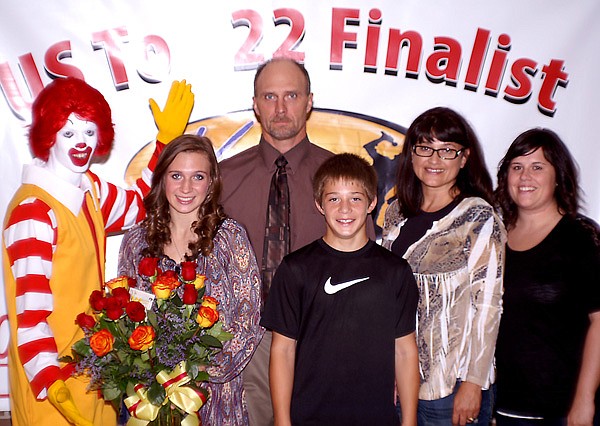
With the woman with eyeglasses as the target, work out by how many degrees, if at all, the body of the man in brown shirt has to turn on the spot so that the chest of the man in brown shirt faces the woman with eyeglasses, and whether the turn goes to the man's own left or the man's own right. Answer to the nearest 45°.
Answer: approximately 45° to the man's own left

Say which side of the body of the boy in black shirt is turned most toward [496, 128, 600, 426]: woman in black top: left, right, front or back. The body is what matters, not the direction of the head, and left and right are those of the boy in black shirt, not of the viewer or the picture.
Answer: left

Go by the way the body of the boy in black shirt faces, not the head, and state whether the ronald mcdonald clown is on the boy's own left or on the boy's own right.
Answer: on the boy's own right

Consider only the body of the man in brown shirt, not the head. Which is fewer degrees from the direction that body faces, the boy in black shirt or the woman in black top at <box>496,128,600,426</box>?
the boy in black shirt

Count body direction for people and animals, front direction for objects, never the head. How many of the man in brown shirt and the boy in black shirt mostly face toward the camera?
2

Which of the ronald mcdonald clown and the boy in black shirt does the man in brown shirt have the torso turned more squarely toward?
the boy in black shirt
